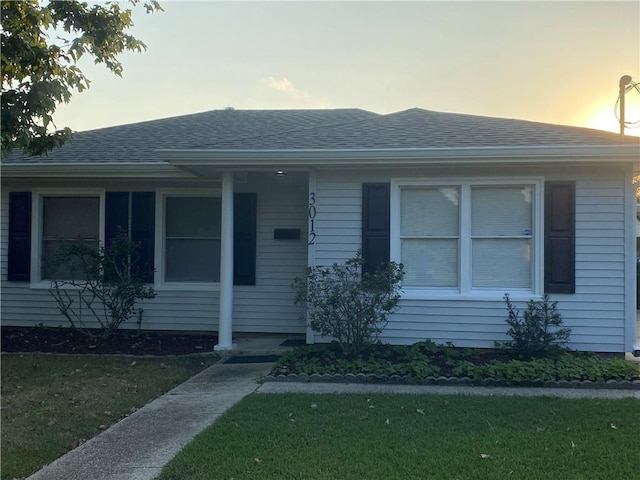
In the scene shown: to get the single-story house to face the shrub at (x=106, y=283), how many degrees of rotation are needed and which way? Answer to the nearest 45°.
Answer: approximately 90° to its right

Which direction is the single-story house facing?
toward the camera

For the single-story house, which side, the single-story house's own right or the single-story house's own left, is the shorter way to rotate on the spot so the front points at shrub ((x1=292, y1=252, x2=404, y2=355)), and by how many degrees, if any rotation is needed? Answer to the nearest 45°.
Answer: approximately 45° to the single-story house's own right
